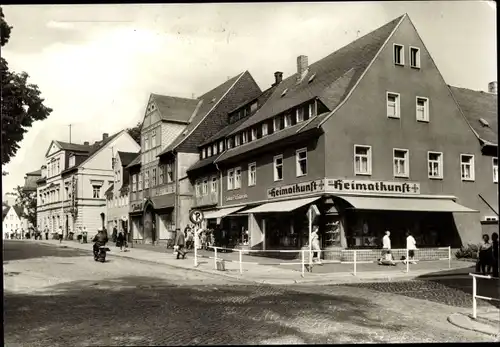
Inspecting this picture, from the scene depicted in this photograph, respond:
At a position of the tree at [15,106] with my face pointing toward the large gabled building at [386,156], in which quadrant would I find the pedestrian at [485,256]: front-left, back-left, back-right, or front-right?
front-right

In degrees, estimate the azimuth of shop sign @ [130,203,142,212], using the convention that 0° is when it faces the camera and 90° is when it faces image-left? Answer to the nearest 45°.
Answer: approximately 0°

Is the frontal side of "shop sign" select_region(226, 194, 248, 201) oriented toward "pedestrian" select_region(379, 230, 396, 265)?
no

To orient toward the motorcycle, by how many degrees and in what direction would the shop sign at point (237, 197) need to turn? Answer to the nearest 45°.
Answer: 0° — it already faces it

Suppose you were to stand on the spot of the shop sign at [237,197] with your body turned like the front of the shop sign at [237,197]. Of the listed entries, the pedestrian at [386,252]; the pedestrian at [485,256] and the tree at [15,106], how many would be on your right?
0

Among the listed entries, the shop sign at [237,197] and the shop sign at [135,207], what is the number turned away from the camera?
0

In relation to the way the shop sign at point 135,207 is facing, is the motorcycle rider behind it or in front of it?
in front

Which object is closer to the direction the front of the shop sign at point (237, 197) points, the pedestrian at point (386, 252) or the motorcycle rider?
the motorcycle rider

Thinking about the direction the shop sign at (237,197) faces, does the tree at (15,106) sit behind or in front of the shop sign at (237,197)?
in front

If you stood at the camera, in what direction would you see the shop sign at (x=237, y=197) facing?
facing the viewer and to the left of the viewer

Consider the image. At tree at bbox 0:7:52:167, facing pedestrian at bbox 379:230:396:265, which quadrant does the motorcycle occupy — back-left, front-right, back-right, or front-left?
front-left

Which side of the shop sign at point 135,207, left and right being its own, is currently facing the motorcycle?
front
